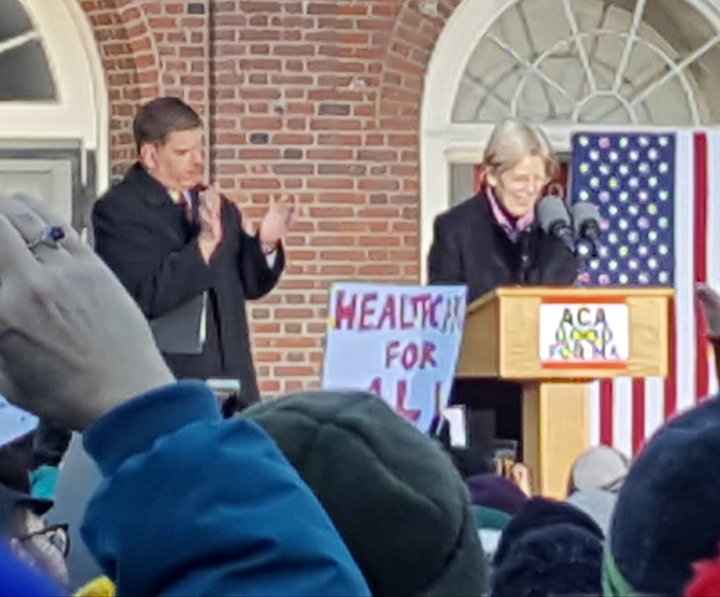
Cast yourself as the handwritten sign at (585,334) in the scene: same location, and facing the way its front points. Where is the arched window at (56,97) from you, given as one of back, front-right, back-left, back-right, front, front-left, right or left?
back-right

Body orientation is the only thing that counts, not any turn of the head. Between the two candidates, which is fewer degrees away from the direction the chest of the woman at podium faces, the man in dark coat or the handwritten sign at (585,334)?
the handwritten sign

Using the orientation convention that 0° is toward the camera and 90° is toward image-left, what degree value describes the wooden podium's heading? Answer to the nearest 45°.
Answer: approximately 0°

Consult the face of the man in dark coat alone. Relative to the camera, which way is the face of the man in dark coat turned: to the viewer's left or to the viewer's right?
to the viewer's right

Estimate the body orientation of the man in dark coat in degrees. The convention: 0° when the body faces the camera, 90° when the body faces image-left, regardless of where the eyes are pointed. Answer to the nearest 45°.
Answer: approximately 315°

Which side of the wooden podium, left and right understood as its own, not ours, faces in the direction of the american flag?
back

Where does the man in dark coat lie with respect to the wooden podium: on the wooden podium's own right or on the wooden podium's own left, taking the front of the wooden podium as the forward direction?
on the wooden podium's own right
